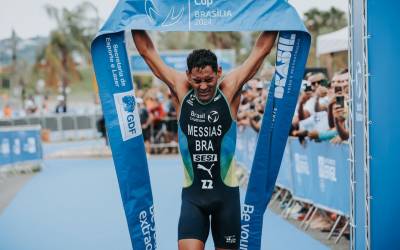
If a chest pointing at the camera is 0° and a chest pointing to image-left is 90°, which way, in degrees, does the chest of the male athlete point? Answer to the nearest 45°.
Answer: approximately 0°

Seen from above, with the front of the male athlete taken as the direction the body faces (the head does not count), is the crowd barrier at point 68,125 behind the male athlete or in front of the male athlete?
behind

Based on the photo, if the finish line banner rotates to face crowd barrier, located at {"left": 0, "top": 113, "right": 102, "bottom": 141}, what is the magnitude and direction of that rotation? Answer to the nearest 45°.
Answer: approximately 180°

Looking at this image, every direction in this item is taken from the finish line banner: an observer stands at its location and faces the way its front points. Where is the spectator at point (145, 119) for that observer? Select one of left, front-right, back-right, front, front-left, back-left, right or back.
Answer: back

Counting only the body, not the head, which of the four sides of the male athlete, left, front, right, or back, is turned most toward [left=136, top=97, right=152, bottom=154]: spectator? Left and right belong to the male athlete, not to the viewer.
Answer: back
